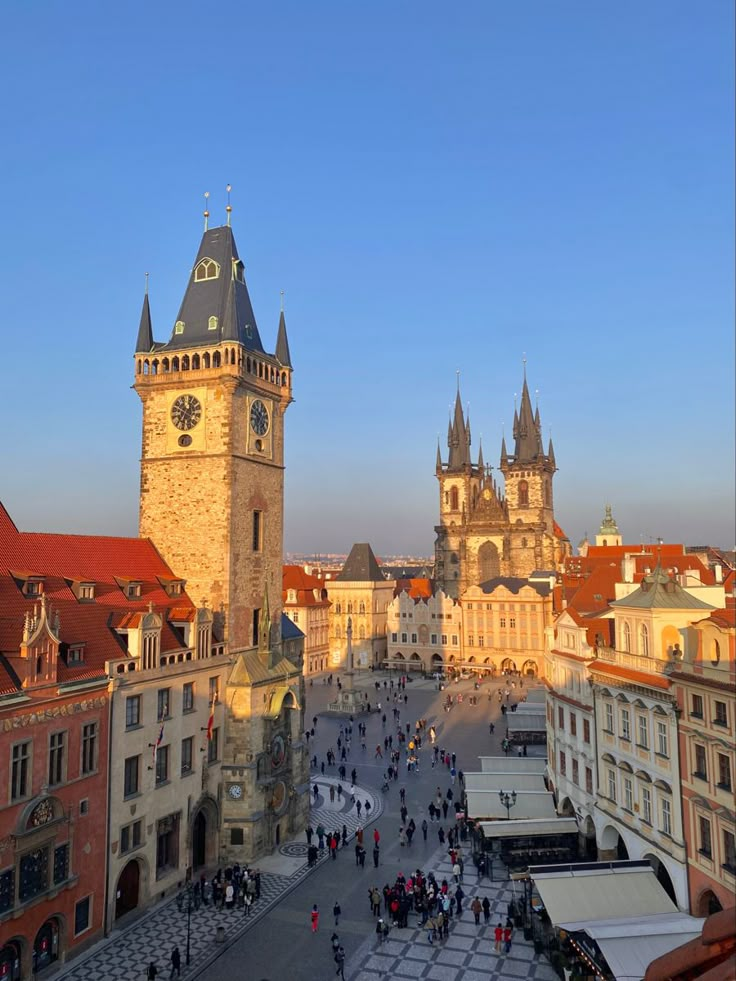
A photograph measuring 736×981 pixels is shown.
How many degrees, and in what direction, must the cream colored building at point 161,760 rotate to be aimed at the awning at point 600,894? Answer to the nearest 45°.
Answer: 0° — it already faces it

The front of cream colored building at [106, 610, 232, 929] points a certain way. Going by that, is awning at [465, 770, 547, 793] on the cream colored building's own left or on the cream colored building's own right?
on the cream colored building's own left

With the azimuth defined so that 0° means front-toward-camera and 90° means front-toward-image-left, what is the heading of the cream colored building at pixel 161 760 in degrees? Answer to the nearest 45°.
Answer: approximately 315°

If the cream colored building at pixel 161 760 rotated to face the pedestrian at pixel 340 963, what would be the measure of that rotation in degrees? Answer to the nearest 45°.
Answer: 0° — it already faces them

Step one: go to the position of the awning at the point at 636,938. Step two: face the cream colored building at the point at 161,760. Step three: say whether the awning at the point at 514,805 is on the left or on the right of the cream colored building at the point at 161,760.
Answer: right

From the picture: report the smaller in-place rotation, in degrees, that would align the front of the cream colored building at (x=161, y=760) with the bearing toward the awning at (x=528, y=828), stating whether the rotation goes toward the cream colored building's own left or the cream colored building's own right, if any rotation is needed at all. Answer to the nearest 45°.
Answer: approximately 45° to the cream colored building's own left

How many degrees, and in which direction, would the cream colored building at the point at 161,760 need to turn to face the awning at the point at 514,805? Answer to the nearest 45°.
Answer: approximately 45° to its left

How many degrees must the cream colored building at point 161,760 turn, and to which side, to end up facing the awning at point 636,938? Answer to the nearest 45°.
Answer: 0° — it already faces it
